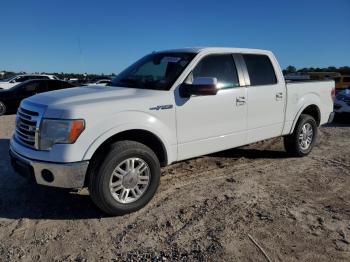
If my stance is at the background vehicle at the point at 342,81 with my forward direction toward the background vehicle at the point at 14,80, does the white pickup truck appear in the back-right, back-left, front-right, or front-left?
front-left

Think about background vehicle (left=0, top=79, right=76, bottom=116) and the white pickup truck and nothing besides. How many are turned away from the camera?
0

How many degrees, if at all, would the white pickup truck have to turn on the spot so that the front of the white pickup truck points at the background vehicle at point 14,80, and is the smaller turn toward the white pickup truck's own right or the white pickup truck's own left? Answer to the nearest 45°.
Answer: approximately 90° to the white pickup truck's own right

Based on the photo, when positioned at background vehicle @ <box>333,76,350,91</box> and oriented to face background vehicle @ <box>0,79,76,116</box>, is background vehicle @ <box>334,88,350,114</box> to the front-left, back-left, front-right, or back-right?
front-left

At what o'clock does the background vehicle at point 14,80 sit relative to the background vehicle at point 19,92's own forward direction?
the background vehicle at point 14,80 is roughly at 3 o'clock from the background vehicle at point 19,92.

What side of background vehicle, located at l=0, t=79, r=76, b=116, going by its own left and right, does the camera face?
left

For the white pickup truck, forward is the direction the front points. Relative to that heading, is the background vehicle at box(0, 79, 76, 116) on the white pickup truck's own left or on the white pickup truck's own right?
on the white pickup truck's own right

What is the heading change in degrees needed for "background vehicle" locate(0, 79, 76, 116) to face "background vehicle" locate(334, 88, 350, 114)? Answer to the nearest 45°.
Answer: approximately 135° to its left

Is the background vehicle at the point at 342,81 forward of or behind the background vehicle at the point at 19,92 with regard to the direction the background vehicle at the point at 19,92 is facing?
behind

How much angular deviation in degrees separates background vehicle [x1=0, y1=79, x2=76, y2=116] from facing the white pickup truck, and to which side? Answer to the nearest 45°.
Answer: approximately 90° to its left

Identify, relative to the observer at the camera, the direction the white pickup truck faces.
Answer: facing the viewer and to the left of the viewer

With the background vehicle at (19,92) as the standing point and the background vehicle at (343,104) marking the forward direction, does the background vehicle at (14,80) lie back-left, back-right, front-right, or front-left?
back-left
